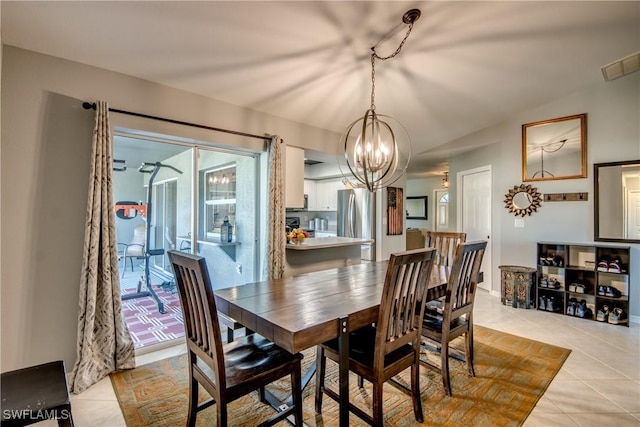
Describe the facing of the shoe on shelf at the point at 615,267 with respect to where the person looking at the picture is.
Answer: facing the viewer and to the left of the viewer

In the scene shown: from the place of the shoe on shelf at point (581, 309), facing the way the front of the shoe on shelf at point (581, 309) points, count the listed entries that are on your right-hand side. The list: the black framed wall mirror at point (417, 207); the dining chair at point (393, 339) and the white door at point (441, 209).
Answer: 2

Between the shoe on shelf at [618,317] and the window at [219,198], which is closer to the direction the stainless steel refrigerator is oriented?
the window

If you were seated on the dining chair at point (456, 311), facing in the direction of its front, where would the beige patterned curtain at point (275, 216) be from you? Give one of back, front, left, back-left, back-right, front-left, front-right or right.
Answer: front-left

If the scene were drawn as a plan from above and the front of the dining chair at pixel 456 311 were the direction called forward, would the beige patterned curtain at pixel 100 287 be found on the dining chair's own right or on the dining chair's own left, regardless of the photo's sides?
on the dining chair's own left

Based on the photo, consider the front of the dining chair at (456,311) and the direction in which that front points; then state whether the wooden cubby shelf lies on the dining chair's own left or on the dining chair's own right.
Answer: on the dining chair's own right

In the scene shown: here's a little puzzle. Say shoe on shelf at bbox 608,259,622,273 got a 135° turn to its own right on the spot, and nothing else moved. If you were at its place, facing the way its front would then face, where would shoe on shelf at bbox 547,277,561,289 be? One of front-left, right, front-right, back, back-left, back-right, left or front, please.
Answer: left

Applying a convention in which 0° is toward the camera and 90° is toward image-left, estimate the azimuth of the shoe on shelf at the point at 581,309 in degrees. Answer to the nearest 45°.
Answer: approximately 45°
